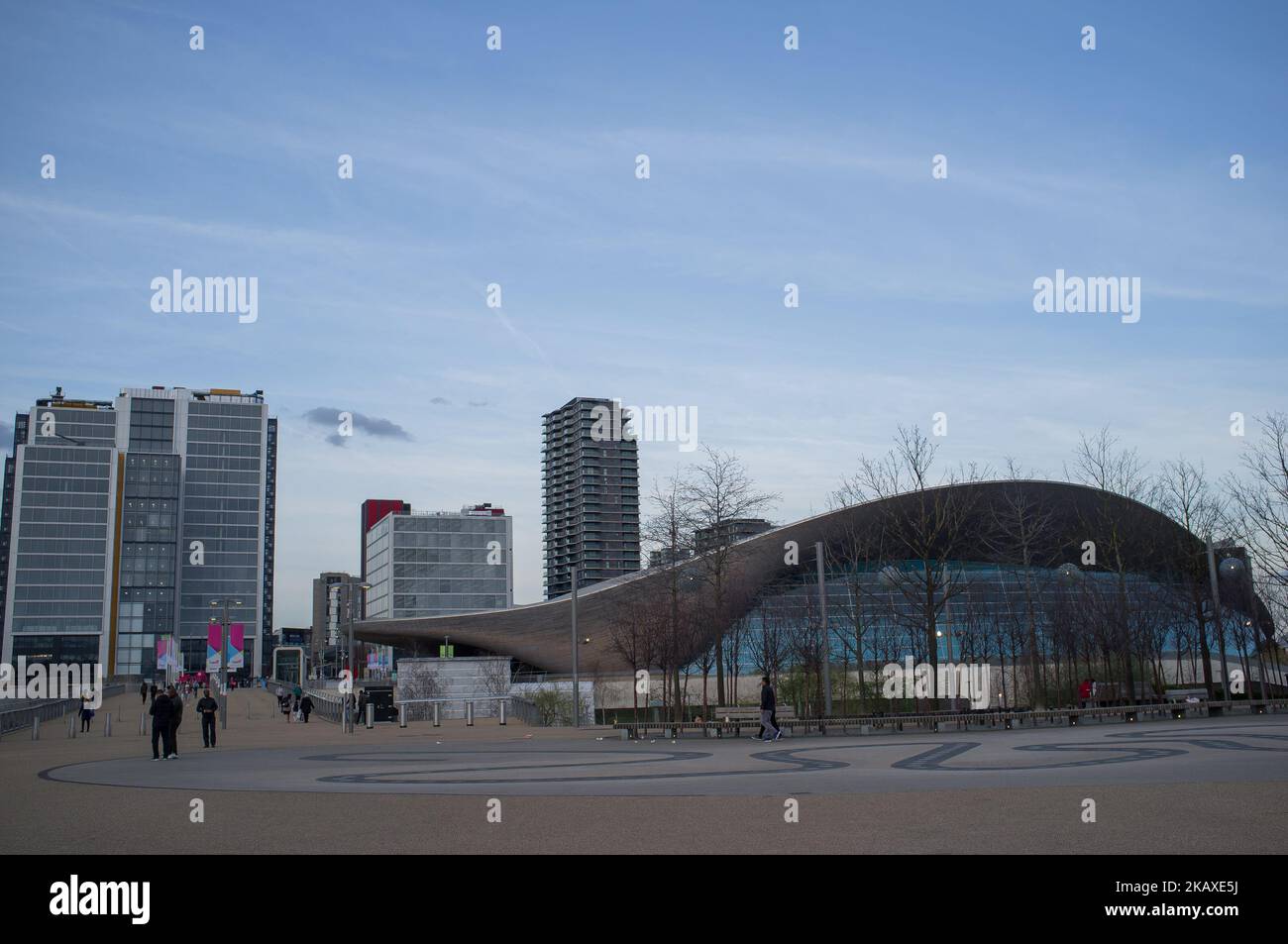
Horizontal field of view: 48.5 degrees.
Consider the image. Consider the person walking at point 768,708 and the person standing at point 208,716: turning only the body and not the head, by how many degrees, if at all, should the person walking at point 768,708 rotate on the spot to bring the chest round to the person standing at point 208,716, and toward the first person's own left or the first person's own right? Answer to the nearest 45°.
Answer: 0° — they already face them

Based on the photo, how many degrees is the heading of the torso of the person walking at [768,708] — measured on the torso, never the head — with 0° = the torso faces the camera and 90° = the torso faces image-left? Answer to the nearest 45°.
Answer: approximately 90°

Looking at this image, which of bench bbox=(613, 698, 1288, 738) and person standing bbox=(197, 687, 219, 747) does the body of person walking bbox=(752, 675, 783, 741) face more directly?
the person standing

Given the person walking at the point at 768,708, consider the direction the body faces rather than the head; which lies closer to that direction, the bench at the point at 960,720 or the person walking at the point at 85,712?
the person walking

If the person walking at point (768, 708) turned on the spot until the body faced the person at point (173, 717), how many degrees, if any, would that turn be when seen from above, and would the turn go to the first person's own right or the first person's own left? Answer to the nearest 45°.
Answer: approximately 45° to the first person's own left
